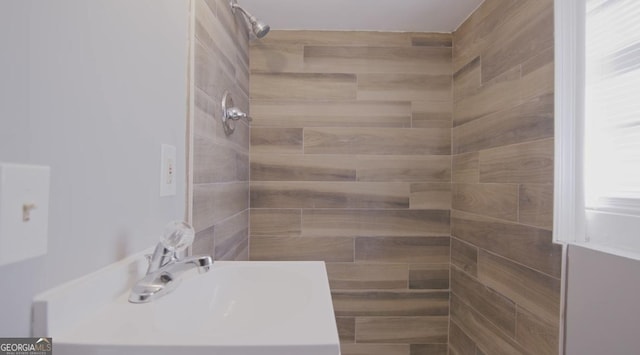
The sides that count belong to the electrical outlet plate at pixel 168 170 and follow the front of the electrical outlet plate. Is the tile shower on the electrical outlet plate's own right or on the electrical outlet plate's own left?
on the electrical outlet plate's own left

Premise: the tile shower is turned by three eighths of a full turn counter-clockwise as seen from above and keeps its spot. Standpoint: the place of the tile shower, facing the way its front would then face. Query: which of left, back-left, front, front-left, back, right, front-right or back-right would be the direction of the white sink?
back-right

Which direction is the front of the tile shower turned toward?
toward the camera

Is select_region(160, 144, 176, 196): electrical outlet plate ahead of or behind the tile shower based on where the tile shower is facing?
ahead

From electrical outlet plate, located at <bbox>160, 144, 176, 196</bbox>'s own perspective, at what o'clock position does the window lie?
The window is roughly at 11 o'clock from the electrical outlet plate.

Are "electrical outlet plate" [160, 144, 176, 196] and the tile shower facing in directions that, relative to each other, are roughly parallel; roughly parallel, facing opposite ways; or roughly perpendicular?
roughly perpendicular

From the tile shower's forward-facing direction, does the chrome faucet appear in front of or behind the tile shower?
in front

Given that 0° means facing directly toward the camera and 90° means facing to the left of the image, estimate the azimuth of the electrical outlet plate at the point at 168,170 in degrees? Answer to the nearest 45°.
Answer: approximately 315°

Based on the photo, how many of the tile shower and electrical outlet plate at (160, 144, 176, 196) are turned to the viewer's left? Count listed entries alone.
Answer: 0
